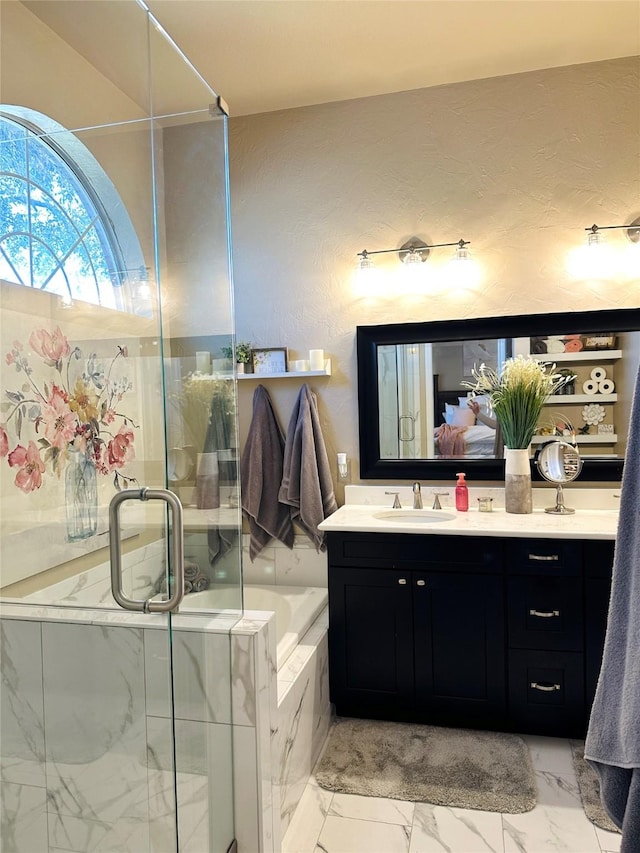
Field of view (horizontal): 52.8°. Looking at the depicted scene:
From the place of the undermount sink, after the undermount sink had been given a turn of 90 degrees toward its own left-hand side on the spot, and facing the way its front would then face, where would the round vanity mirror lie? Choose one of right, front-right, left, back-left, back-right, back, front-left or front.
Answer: front

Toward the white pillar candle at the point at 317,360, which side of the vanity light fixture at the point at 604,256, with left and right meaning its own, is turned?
right

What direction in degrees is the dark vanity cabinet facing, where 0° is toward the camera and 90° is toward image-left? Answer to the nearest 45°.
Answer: approximately 0°

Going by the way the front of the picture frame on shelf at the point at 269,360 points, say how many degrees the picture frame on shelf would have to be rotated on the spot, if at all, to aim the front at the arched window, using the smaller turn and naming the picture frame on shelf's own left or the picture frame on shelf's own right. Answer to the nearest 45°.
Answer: approximately 45° to the picture frame on shelf's own right

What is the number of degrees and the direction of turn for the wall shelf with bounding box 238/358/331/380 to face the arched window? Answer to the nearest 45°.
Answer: approximately 45° to its right

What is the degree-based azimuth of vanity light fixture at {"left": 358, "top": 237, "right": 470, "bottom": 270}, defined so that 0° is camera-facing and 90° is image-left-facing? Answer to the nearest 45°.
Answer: approximately 0°

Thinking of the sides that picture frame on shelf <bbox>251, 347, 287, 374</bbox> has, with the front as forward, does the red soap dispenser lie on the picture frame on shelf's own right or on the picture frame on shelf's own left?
on the picture frame on shelf's own left

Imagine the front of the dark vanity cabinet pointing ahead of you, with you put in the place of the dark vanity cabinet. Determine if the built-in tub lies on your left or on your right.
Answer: on your right
